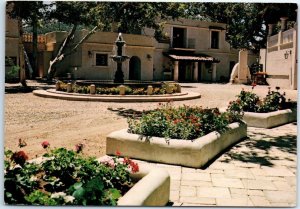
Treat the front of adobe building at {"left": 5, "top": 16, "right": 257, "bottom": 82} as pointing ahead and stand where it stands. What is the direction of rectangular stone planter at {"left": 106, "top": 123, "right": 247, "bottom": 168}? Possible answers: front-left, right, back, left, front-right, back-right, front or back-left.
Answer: front

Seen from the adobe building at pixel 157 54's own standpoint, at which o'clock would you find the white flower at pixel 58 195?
The white flower is roughly at 12 o'clock from the adobe building.

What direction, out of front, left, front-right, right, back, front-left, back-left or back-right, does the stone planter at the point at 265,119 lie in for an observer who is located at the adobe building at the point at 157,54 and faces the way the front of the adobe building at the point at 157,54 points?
front

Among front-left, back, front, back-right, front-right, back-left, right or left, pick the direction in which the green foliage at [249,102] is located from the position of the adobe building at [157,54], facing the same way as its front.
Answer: front

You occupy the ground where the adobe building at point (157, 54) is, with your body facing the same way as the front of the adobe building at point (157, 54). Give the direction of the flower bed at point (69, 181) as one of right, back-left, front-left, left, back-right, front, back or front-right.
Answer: front

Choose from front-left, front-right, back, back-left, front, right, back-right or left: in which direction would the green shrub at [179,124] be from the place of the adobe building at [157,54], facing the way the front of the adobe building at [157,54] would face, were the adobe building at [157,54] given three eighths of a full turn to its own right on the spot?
back-left

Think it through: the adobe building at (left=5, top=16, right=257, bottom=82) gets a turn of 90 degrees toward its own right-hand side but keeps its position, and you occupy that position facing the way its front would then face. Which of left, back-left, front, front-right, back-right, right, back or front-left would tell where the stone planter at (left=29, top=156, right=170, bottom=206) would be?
left

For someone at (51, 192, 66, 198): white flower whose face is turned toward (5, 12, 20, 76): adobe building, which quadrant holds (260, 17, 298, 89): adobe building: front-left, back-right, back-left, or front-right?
front-right

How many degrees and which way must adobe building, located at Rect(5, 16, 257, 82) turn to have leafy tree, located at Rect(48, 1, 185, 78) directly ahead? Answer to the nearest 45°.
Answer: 0° — it already faces it

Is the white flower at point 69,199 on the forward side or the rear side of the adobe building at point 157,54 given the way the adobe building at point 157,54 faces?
on the forward side

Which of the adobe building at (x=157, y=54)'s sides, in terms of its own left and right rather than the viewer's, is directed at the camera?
front
